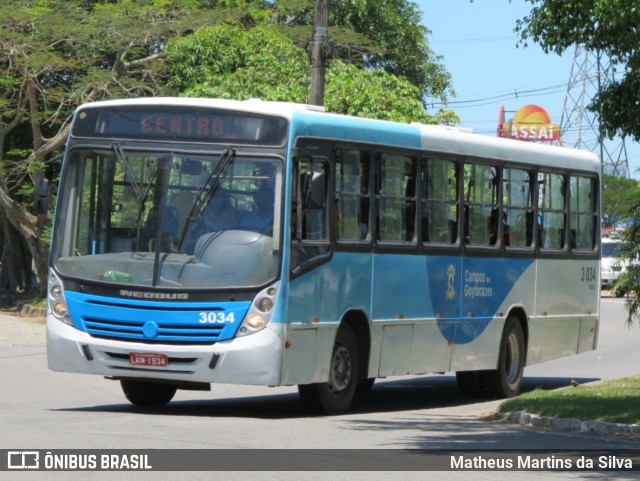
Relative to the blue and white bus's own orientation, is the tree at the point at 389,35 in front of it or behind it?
behind

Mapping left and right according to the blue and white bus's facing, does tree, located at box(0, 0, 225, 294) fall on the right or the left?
on its right

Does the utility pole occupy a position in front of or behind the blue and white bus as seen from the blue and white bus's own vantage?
behind

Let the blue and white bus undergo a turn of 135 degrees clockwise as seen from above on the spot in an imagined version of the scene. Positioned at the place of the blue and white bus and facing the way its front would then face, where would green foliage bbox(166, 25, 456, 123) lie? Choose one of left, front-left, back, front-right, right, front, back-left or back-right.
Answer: front
